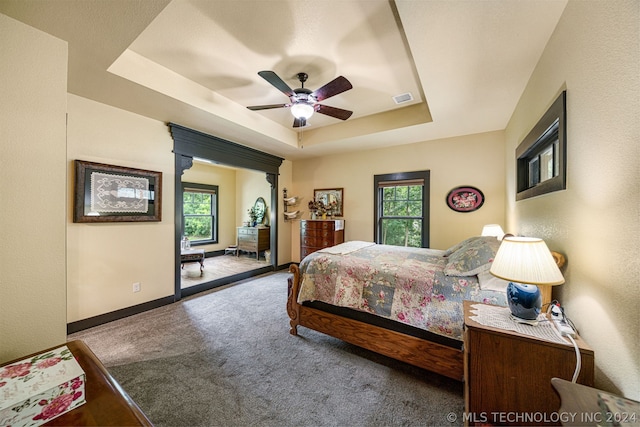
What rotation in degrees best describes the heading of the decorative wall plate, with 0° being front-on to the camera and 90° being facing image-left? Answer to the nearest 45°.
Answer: approximately 0°

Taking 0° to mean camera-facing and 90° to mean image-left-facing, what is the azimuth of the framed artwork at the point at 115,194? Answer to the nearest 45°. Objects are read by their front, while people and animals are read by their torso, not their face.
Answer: approximately 315°

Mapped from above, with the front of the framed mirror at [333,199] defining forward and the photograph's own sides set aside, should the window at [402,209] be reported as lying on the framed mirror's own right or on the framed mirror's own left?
on the framed mirror's own left

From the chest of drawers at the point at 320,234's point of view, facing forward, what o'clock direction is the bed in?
The bed is roughly at 10 o'clock from the chest of drawers.

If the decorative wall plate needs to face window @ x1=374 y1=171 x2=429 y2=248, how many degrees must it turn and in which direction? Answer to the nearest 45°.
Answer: approximately 90° to its right

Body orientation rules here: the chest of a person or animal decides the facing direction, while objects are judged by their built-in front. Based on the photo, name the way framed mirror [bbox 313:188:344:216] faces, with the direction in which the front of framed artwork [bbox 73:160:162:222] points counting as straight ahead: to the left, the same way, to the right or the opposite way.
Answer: to the right

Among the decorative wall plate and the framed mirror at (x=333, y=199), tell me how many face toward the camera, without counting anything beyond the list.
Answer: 2

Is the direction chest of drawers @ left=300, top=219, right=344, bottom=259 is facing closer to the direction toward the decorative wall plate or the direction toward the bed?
the bed

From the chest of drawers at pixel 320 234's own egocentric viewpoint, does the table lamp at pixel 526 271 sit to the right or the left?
on its left

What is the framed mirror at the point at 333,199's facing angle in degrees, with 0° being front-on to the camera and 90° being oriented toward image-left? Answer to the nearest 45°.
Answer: approximately 0°

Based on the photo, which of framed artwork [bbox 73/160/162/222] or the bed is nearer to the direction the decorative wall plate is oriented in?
the bed

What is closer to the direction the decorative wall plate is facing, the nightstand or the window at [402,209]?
the nightstand

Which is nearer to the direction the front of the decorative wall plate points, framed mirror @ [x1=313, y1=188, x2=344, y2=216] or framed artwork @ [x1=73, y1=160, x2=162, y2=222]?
the framed artwork

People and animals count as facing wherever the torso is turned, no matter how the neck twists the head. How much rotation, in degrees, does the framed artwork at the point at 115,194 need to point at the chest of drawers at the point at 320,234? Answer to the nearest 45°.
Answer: approximately 45° to its left

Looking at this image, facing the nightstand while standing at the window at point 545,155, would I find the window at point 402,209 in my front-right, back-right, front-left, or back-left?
back-right
